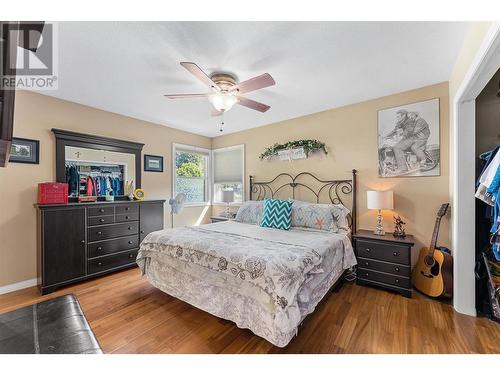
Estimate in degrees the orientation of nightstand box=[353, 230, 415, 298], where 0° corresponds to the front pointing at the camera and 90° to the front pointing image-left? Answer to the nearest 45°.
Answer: approximately 45°

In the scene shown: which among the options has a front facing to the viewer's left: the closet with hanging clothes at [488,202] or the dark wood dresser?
the closet with hanging clothes

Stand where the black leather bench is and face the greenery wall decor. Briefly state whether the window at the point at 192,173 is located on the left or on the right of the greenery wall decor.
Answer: left

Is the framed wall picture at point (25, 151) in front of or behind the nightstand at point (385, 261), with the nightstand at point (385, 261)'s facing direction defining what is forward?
in front

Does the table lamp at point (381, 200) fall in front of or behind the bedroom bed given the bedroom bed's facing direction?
behind

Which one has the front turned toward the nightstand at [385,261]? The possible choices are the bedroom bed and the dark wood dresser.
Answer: the dark wood dresser

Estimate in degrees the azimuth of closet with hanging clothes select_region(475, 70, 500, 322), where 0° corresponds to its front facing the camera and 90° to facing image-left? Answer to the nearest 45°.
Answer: approximately 90°

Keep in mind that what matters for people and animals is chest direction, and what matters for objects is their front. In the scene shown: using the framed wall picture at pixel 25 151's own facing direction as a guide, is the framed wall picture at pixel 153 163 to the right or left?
on its left
